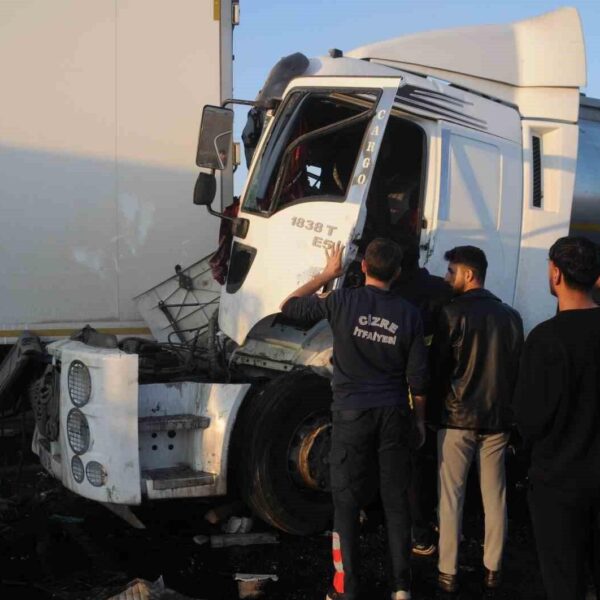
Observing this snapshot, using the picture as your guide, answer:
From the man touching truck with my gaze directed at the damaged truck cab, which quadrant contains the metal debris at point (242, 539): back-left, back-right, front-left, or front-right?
front-left

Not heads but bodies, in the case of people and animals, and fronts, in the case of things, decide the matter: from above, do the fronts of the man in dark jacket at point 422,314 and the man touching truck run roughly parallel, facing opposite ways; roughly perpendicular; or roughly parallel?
roughly parallel

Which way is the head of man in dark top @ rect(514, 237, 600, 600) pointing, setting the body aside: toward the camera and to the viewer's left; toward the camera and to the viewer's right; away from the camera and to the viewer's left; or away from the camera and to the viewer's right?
away from the camera and to the viewer's left

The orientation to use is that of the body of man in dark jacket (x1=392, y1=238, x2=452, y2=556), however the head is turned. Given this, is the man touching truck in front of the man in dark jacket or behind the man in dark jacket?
behind

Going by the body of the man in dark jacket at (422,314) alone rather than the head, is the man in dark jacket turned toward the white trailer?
no

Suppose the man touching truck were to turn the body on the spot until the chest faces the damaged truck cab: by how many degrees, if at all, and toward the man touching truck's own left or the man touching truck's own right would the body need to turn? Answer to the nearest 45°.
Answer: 0° — they already face it

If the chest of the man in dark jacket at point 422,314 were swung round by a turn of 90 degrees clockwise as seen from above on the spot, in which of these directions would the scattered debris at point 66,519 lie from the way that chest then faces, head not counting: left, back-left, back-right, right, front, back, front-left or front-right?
back

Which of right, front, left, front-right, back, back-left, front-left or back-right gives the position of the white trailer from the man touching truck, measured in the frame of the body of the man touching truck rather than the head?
front-left

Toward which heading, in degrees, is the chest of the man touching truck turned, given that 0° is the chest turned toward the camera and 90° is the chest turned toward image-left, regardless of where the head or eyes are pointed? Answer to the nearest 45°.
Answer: approximately 180°

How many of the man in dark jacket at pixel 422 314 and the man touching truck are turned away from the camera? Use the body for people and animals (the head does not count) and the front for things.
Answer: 2

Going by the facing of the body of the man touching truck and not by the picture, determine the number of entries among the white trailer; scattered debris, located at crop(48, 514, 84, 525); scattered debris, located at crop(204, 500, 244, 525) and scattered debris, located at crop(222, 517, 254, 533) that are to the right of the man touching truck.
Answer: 0

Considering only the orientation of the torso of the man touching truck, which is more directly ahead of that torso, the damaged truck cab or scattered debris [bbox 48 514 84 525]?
the damaged truck cab

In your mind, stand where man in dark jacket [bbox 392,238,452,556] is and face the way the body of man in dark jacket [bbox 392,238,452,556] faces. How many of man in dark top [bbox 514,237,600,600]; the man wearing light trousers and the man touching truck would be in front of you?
0

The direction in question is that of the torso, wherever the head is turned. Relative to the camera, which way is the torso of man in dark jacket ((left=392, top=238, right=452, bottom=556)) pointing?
away from the camera

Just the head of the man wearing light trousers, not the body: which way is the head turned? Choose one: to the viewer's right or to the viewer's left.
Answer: to the viewer's left

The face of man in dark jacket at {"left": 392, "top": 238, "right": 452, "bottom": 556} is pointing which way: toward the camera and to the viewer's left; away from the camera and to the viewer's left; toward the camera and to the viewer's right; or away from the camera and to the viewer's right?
away from the camera and to the viewer's left
